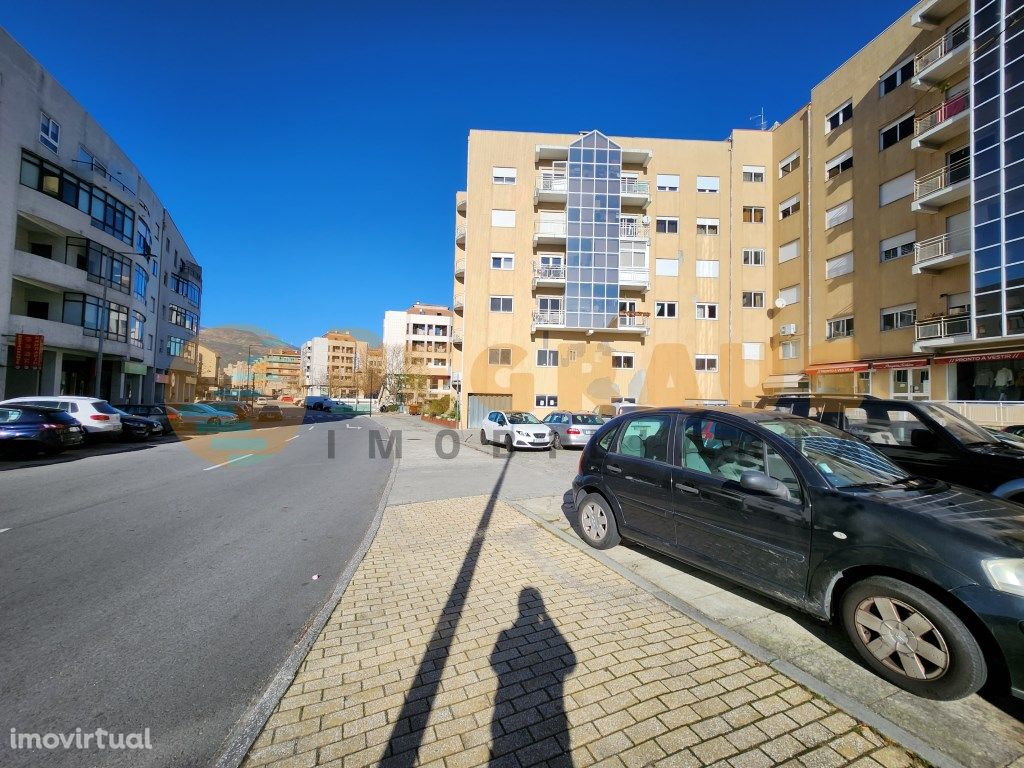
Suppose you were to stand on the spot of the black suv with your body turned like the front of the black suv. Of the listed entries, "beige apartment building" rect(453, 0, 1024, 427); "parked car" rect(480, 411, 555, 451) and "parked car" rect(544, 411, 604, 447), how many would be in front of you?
0

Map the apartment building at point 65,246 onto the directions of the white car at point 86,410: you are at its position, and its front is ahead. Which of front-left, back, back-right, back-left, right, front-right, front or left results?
front-right

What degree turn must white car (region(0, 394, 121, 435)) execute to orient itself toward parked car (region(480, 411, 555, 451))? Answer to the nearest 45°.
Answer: approximately 180°

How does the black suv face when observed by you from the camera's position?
facing the viewer and to the right of the viewer

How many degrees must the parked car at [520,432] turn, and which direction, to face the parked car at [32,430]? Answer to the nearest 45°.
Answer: approximately 135° to its right

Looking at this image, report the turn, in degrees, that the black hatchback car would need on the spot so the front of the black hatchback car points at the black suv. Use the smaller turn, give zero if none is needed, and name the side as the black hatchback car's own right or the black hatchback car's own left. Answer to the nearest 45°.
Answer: approximately 135° to the black hatchback car's own left

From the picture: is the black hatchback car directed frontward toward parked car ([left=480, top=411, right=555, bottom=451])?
no

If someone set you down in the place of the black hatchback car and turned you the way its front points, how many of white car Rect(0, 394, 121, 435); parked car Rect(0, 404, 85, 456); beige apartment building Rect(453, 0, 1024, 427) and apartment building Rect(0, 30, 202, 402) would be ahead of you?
0

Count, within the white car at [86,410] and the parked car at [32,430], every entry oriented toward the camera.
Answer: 0

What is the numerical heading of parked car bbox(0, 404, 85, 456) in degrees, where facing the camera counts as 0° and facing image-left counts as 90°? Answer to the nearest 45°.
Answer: approximately 135°

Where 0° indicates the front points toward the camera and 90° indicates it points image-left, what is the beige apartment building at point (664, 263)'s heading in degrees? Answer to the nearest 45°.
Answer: approximately 45°

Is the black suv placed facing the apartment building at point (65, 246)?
no

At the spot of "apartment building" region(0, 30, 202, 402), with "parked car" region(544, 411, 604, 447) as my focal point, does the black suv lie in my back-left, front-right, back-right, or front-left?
front-right

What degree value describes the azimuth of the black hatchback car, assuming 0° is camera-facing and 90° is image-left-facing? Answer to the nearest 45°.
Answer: approximately 315°

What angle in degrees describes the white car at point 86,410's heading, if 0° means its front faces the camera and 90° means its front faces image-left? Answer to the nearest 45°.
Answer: approximately 135°
